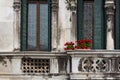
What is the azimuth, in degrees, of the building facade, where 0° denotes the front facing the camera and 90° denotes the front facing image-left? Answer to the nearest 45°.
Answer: approximately 0°
